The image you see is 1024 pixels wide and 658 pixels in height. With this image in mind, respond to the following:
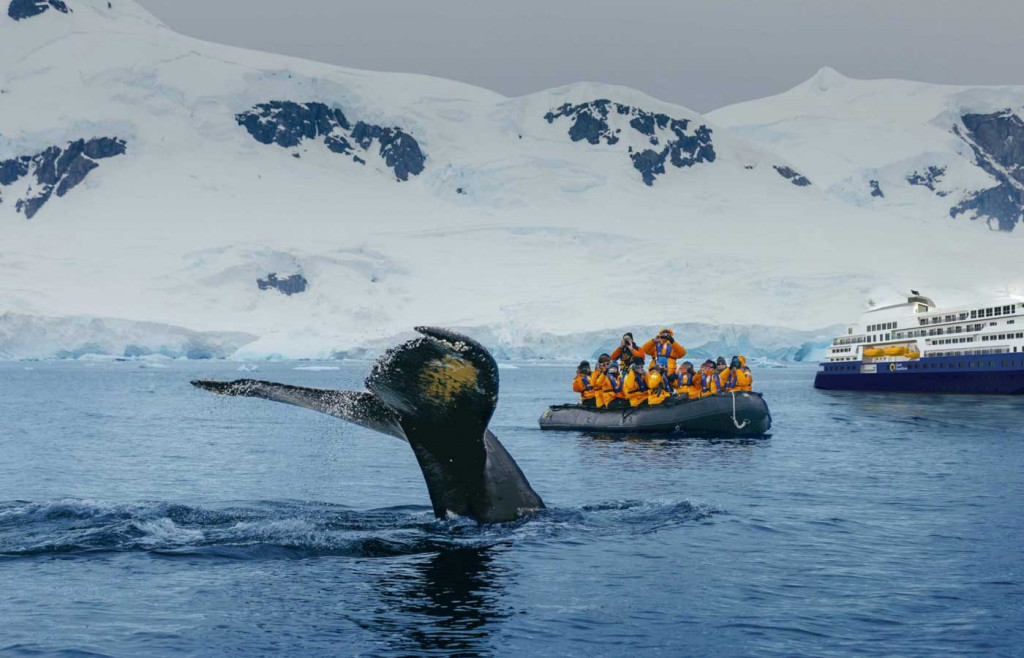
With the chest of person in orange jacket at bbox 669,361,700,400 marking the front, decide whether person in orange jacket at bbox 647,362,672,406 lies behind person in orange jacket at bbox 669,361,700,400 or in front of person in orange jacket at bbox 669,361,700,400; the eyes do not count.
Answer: in front

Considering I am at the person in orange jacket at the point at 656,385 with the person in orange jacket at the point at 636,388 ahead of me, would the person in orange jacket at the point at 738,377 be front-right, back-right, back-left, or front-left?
back-right

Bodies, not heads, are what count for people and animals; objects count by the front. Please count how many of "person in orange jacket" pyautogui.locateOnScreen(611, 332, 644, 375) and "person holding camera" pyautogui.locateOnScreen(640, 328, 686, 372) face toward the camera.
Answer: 2

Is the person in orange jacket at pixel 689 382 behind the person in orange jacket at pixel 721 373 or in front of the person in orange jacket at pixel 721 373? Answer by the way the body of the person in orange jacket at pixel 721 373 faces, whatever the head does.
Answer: in front

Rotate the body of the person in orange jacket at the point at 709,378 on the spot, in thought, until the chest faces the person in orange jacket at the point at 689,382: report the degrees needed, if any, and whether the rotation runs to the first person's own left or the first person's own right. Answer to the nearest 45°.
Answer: approximately 45° to the first person's own right
